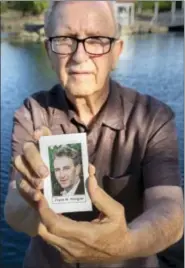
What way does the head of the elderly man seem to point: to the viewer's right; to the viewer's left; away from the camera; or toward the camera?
toward the camera

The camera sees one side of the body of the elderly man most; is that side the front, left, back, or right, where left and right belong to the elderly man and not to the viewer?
front
